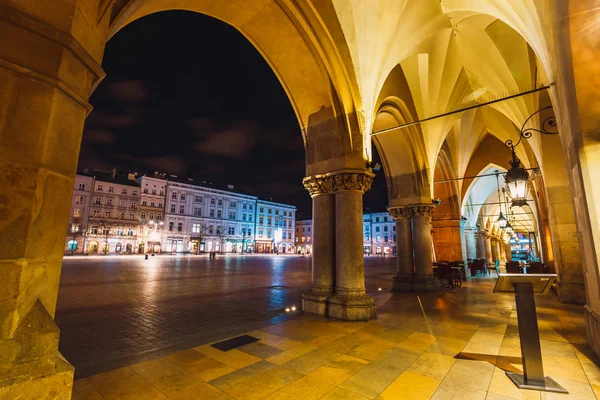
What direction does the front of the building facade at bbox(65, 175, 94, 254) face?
toward the camera

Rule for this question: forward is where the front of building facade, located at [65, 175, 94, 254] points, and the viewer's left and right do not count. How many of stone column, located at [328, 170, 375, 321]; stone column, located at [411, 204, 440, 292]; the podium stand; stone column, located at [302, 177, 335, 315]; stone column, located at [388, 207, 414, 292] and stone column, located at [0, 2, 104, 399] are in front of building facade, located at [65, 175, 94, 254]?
6

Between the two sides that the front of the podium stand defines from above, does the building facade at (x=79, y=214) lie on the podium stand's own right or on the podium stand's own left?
on the podium stand's own right

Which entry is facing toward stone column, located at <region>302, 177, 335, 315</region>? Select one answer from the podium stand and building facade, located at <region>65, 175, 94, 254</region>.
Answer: the building facade

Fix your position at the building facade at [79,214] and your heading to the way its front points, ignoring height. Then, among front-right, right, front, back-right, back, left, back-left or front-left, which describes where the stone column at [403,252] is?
front

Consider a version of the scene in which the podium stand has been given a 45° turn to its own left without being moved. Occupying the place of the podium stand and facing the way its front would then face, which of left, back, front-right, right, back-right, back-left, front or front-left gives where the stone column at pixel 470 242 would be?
back-left

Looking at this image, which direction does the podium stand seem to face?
toward the camera

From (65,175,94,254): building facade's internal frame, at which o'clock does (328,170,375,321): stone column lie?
The stone column is roughly at 12 o'clock from the building facade.

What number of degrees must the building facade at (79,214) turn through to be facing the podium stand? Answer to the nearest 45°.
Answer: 0° — it already faces it

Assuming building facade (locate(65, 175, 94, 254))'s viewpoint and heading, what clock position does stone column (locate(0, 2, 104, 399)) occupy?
The stone column is roughly at 12 o'clock from the building facade.

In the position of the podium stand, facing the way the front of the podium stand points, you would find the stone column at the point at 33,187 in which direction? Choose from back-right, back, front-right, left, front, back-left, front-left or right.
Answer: front-right

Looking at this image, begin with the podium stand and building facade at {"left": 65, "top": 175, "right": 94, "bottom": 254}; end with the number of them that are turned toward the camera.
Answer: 2
